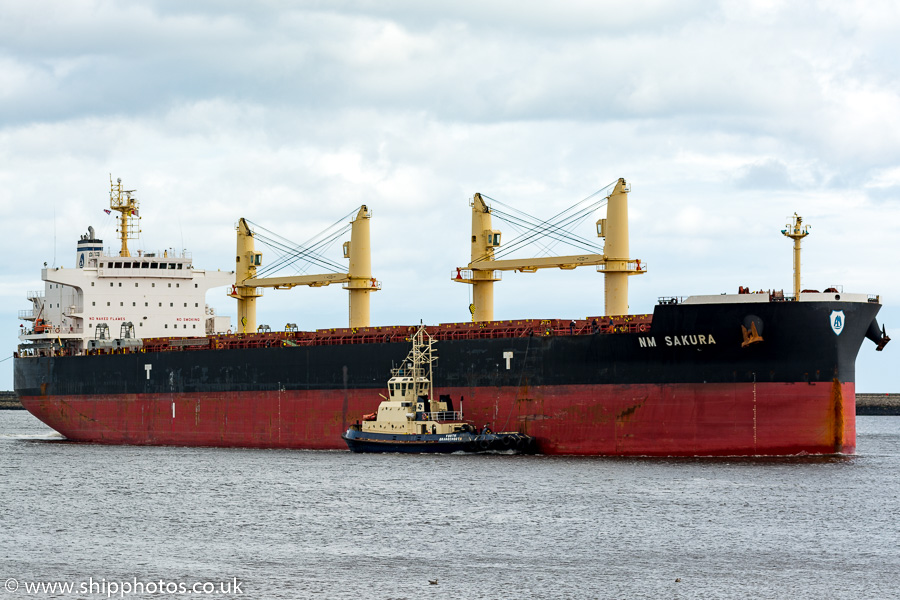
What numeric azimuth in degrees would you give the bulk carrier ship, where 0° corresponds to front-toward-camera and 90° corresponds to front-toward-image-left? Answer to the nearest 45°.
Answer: approximately 315°
